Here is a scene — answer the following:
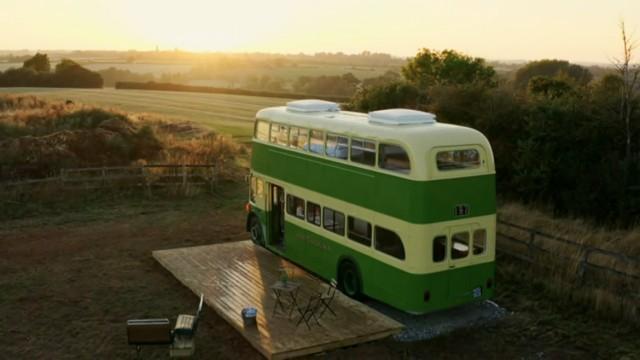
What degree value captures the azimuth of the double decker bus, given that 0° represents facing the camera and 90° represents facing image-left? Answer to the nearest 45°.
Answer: approximately 135°

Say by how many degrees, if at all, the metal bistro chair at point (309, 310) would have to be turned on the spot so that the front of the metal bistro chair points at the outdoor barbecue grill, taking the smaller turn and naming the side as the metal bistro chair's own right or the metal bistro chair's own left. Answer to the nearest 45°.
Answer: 0° — it already faces it

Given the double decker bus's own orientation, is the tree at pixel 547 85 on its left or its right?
on its right
